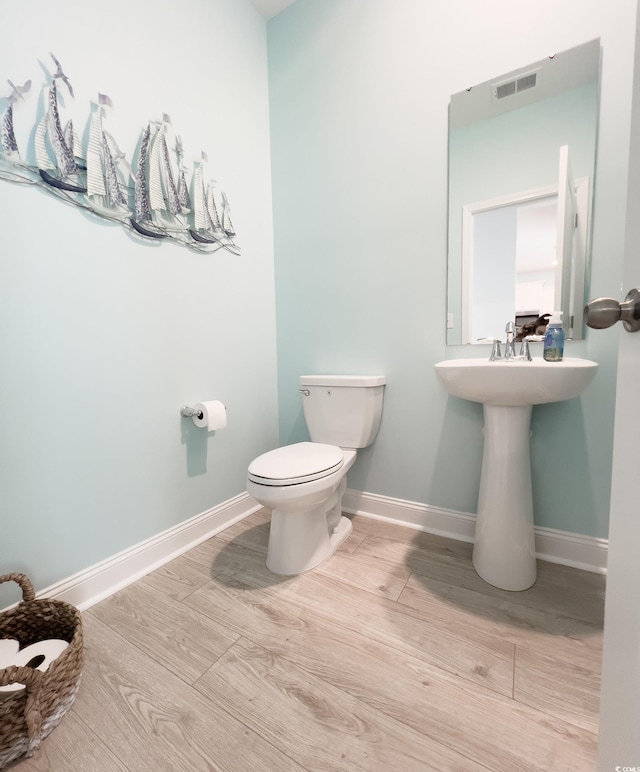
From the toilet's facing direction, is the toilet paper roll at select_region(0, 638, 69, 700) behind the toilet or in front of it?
in front

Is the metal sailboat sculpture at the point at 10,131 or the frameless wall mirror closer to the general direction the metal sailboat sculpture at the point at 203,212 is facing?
the frameless wall mirror

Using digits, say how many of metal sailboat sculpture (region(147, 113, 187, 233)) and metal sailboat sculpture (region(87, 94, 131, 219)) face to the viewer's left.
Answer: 0

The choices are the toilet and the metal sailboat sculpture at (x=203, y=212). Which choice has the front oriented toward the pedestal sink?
the metal sailboat sculpture

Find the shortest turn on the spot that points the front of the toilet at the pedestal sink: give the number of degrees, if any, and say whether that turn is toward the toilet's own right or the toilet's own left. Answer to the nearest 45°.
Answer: approximately 135° to the toilet's own left

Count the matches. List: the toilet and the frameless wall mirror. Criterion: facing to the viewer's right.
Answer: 0

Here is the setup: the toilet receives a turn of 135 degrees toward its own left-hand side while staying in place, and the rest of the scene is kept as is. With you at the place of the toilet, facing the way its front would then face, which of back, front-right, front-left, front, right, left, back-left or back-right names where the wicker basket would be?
back-right

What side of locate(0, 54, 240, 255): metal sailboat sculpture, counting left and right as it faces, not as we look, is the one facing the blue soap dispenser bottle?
front
